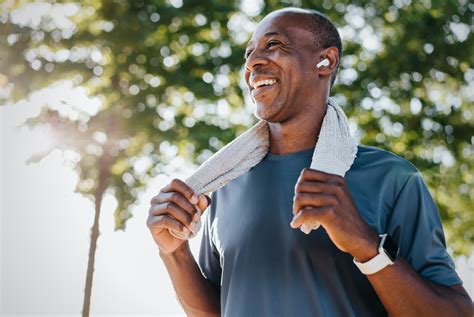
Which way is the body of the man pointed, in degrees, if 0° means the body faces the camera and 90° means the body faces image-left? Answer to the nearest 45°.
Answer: approximately 45°

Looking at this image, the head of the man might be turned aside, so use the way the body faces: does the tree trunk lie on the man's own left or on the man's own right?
on the man's own right
